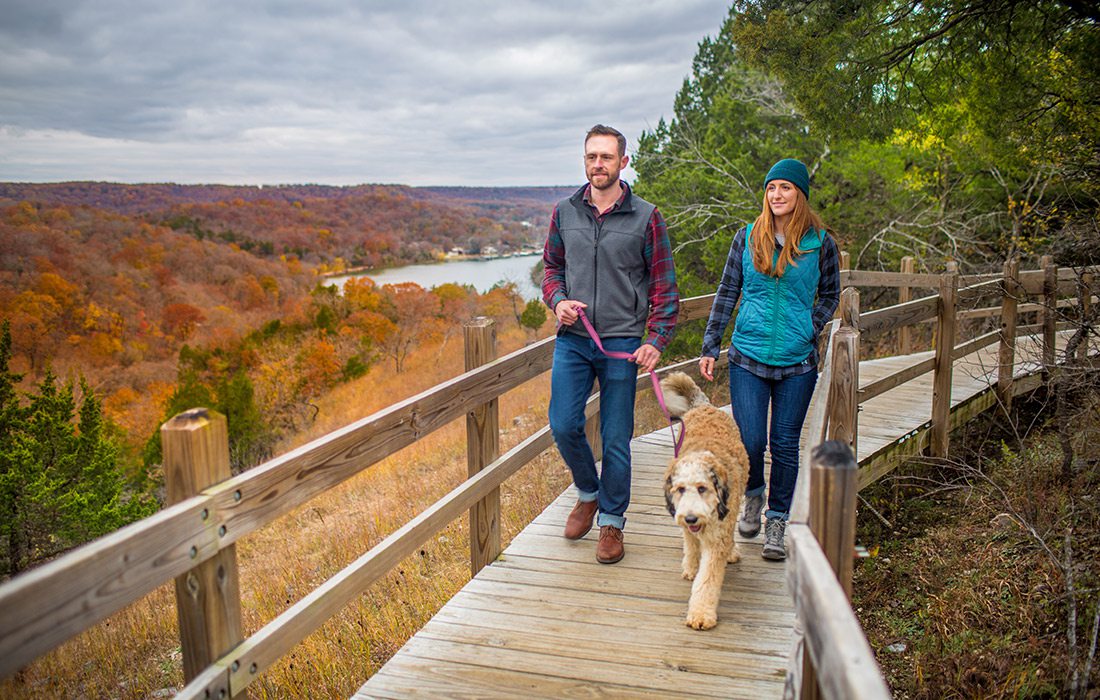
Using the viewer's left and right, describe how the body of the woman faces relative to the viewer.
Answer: facing the viewer

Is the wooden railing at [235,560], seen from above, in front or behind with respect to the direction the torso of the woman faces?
in front

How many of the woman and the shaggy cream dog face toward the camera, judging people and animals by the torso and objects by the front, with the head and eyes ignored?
2

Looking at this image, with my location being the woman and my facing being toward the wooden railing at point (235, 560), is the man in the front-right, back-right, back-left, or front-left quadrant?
front-right

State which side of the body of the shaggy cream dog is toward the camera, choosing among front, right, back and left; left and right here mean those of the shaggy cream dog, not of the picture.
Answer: front

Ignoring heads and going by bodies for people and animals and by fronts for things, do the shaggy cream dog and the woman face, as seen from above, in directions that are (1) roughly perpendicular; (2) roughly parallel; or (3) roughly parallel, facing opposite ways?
roughly parallel

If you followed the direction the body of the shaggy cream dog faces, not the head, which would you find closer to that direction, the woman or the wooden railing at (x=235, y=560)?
the wooden railing

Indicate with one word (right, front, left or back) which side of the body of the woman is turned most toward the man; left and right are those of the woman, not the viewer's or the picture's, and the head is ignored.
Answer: right

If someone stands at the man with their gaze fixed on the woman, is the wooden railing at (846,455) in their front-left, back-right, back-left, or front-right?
front-right

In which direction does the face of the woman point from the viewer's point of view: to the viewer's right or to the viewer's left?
to the viewer's left
